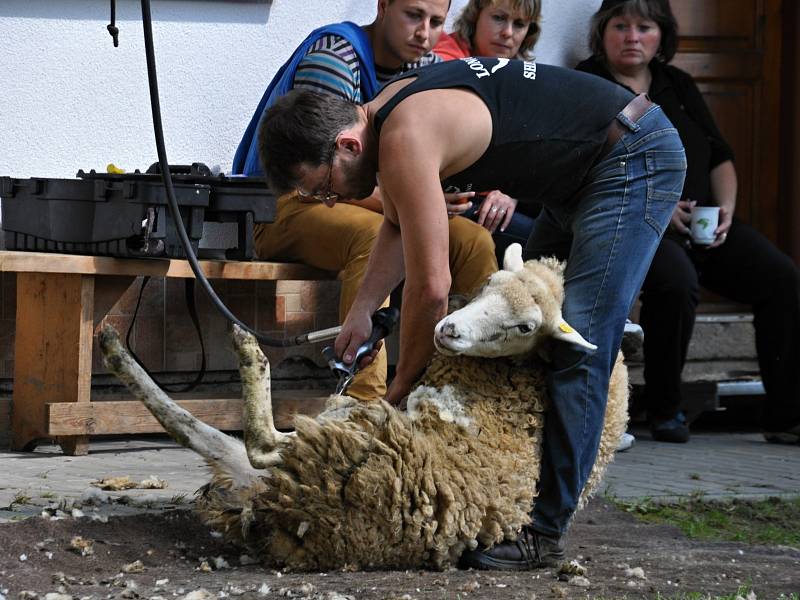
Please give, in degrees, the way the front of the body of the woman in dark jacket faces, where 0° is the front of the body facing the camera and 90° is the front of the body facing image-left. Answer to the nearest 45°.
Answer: approximately 0°

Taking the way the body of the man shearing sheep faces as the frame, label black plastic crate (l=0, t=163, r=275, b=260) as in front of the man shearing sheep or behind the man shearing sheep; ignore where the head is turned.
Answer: in front

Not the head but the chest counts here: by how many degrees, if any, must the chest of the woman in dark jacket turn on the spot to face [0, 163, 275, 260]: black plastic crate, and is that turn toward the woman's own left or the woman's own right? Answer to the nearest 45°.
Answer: approximately 45° to the woman's own right

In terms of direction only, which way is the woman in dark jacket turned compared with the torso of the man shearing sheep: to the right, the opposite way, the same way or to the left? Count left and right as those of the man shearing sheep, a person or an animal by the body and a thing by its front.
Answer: to the left

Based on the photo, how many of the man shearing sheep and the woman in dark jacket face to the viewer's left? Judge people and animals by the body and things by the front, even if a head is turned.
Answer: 1

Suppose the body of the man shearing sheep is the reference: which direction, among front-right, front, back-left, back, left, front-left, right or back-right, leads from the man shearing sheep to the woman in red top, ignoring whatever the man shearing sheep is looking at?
right

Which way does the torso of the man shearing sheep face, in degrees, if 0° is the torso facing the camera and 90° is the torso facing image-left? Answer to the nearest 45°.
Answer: approximately 90°
